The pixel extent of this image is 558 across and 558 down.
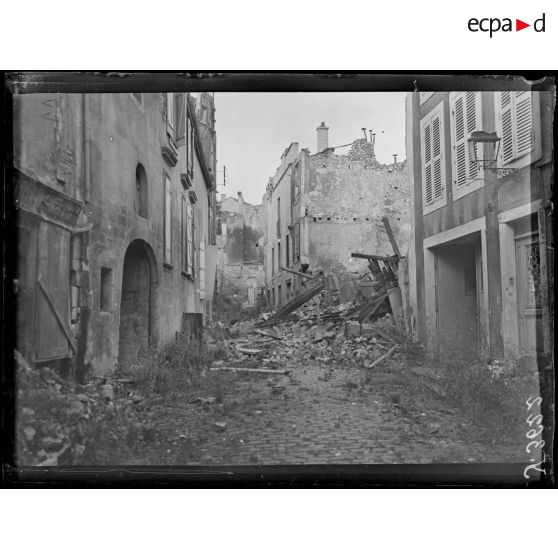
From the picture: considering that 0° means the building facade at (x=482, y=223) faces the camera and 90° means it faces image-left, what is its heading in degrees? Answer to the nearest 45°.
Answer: approximately 45°

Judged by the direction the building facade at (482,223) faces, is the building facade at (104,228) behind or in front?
in front

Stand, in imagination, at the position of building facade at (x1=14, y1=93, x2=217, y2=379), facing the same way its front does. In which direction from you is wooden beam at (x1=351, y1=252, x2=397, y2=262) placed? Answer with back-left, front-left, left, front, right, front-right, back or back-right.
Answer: front-left

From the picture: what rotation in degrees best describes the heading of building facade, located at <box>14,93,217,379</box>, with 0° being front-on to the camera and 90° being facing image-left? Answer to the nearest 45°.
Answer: approximately 315°

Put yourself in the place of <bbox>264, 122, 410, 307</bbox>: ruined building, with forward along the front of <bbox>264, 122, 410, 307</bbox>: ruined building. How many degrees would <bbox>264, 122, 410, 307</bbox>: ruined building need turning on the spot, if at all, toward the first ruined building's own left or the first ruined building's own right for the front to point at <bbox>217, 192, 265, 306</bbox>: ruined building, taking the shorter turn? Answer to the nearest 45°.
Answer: approximately 45° to the first ruined building's own right

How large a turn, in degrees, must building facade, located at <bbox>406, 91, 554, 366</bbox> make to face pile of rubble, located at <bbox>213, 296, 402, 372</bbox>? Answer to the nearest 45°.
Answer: approximately 45° to its right
